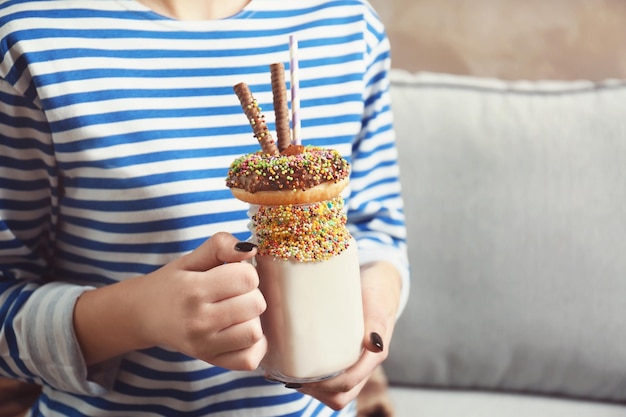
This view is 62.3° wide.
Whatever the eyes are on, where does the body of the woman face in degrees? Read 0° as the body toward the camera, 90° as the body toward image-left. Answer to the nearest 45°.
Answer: approximately 0°

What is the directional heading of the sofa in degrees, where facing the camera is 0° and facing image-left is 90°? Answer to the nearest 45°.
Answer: approximately 0°
